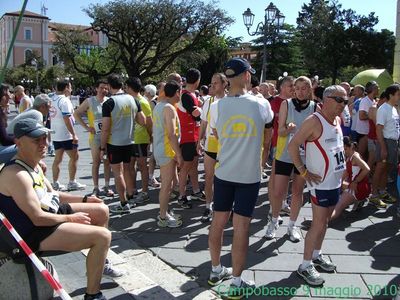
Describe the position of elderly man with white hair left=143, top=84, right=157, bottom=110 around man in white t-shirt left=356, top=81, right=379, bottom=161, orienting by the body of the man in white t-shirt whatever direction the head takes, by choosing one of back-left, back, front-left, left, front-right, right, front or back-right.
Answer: back

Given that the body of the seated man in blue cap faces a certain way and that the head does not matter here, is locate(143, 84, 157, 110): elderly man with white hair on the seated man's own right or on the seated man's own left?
on the seated man's own left

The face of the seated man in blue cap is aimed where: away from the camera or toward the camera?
toward the camera

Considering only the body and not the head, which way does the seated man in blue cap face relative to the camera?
to the viewer's right

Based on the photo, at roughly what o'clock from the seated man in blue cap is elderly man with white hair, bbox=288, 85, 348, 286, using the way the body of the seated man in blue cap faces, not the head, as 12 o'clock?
The elderly man with white hair is roughly at 12 o'clock from the seated man in blue cap.

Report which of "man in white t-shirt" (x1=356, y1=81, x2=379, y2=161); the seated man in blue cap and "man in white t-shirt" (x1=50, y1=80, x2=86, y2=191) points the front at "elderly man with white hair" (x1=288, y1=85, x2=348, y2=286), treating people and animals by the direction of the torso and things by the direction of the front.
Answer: the seated man in blue cap

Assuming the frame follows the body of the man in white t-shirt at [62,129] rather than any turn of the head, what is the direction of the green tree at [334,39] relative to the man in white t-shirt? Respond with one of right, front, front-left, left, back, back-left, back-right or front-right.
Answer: front
